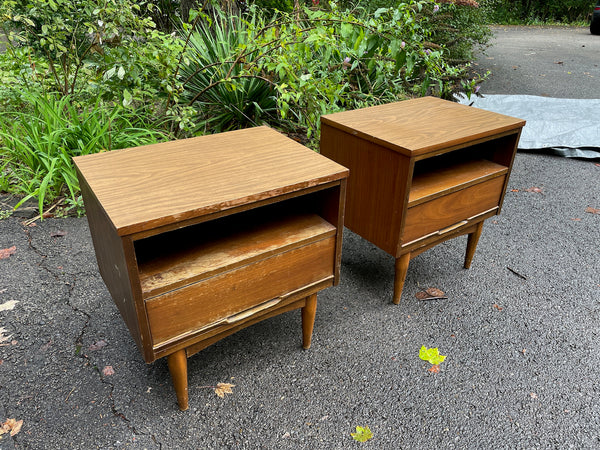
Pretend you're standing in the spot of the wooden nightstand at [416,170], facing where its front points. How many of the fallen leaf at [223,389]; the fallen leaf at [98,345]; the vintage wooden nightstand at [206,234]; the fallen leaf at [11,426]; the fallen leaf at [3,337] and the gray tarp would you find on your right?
5

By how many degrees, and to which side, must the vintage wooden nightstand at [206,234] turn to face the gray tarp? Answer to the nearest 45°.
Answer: approximately 90° to its left

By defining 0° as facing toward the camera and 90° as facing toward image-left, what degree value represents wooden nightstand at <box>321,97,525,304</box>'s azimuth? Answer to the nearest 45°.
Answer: approximately 315°

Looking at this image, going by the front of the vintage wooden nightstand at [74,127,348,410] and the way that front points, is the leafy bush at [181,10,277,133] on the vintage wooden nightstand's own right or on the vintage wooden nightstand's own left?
on the vintage wooden nightstand's own left

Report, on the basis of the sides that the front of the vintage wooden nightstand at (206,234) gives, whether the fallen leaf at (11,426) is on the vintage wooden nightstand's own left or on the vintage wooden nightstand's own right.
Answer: on the vintage wooden nightstand's own right

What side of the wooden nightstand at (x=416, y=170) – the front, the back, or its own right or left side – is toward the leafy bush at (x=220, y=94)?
back

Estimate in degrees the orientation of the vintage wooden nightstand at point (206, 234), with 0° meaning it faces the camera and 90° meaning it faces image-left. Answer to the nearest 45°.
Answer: approximately 315°

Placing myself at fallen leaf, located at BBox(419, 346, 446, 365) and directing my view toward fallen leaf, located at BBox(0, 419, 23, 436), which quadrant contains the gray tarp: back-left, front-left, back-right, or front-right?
back-right

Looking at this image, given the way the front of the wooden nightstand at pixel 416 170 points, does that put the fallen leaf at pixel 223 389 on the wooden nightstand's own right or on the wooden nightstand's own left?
on the wooden nightstand's own right
